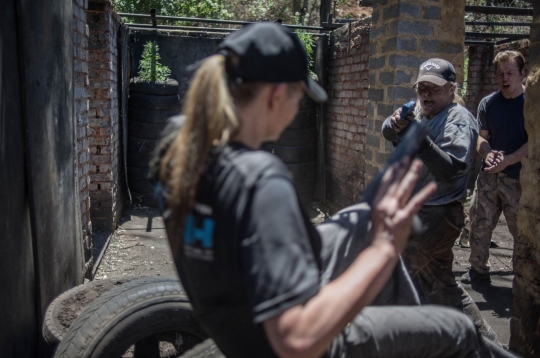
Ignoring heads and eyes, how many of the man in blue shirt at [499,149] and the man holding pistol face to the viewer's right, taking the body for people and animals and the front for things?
0

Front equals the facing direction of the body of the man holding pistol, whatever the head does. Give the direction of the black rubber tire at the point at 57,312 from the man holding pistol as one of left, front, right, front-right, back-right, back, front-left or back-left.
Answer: front

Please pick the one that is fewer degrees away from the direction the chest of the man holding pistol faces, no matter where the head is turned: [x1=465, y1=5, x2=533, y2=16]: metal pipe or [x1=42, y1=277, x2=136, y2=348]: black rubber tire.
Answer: the black rubber tire

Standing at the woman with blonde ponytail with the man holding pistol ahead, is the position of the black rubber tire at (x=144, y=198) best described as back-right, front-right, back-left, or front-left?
front-left

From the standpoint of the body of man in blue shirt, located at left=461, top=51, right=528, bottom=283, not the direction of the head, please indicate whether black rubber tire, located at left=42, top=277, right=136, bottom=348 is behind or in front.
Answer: in front

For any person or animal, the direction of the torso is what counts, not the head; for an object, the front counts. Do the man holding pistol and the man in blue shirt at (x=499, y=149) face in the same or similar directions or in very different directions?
same or similar directions

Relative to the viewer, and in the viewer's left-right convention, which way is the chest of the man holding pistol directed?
facing the viewer and to the left of the viewer

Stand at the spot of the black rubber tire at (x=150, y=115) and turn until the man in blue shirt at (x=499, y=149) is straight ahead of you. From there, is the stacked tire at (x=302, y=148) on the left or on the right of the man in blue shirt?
left

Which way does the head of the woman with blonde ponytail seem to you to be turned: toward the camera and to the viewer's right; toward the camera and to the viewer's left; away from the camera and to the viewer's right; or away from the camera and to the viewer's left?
away from the camera and to the viewer's right

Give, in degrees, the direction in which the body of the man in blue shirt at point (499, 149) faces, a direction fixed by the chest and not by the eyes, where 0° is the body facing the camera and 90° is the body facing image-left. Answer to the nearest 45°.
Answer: approximately 45°

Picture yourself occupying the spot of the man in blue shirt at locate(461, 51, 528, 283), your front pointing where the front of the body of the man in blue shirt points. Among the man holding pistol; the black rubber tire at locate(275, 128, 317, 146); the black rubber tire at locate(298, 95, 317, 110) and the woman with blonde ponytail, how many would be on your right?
2

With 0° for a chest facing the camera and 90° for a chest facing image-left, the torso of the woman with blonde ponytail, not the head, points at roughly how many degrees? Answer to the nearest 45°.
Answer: approximately 225°

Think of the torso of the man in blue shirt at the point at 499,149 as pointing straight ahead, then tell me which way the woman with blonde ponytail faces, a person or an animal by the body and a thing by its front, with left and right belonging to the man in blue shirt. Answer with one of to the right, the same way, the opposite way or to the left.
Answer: the opposite way

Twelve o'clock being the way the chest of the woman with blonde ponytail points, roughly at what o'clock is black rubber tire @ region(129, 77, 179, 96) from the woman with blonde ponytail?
The black rubber tire is roughly at 10 o'clock from the woman with blonde ponytail.

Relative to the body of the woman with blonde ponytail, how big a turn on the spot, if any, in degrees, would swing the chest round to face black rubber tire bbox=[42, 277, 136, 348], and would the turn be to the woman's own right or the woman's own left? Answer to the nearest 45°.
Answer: approximately 90° to the woman's own left

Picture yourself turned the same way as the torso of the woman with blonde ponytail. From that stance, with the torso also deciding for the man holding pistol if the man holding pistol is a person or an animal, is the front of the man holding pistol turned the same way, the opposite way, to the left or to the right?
the opposite way

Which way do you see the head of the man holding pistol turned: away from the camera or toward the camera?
toward the camera

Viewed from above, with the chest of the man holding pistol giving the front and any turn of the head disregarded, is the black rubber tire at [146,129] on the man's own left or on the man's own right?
on the man's own right

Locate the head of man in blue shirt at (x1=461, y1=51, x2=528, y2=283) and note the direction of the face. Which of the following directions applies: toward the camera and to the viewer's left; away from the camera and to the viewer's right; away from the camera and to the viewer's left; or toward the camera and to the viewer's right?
toward the camera and to the viewer's left
